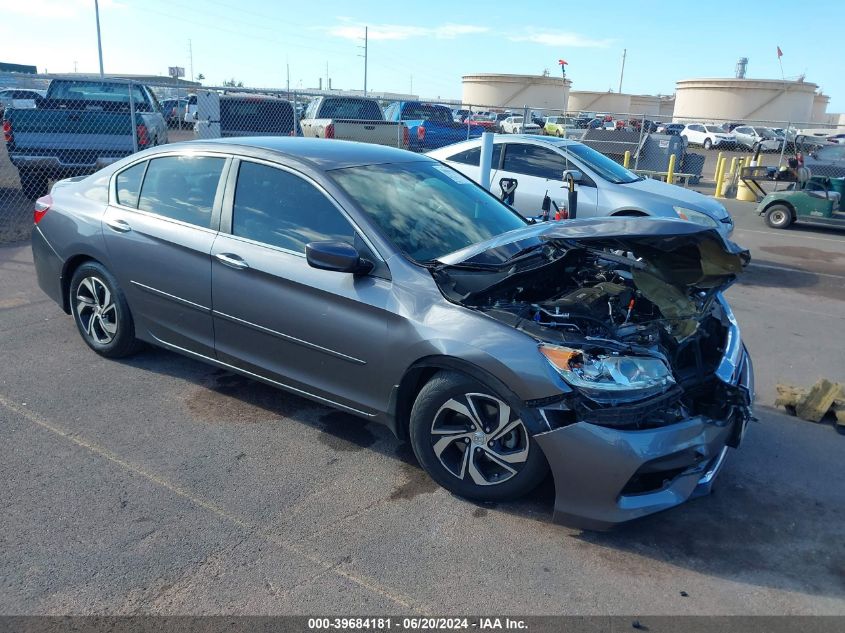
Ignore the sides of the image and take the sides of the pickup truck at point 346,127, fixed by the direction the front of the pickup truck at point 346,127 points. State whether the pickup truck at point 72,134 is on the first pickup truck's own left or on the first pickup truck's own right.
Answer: on the first pickup truck's own left

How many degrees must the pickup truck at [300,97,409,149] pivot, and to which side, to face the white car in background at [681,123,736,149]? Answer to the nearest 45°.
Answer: approximately 90° to its right

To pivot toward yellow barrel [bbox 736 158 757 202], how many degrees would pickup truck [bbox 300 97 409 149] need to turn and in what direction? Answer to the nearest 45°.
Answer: approximately 135° to its right

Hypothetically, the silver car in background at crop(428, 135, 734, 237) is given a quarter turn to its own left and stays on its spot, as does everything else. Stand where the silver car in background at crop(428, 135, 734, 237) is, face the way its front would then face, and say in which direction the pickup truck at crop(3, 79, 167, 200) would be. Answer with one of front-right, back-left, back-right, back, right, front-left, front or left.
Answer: back-left

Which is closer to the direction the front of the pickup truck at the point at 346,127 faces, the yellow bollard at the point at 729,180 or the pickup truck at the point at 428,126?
the pickup truck

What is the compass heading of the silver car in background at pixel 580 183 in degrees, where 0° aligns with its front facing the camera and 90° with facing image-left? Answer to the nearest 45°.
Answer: approximately 315°

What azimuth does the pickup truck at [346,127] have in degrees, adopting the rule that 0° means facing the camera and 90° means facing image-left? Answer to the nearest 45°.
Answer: approximately 135°

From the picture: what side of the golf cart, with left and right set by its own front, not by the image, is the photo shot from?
left

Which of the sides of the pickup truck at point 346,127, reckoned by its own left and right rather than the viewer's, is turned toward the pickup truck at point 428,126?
right

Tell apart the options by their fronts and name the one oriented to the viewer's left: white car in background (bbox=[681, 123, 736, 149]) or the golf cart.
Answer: the golf cart
